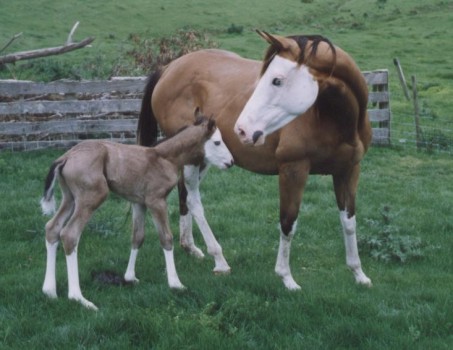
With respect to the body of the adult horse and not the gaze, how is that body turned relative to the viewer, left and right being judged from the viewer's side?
facing the viewer and to the right of the viewer
